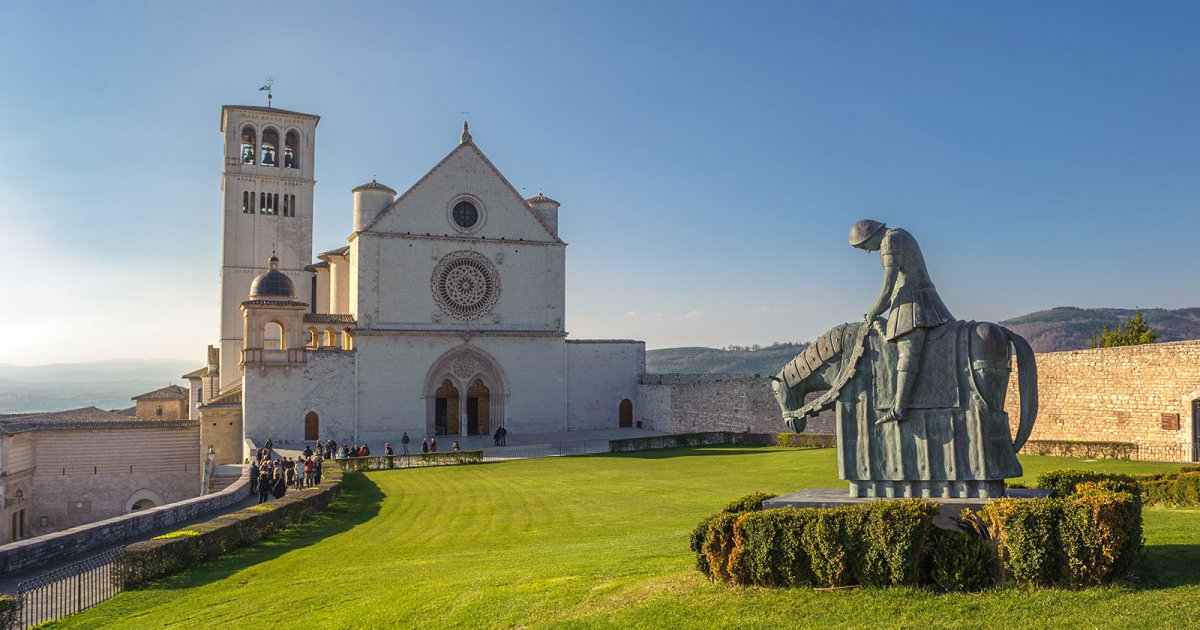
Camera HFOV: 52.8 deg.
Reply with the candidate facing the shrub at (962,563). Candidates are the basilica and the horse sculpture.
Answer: the basilica

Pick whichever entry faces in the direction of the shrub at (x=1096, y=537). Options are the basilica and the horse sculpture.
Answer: the basilica

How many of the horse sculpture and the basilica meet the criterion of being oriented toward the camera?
1

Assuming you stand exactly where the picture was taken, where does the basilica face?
facing the viewer

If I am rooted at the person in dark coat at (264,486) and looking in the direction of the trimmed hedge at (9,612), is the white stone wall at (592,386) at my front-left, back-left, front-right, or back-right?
back-left

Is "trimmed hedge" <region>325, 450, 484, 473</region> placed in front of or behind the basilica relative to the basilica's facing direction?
in front

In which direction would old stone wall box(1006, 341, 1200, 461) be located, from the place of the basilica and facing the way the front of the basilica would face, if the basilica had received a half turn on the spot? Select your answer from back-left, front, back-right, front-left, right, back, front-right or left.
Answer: back-right

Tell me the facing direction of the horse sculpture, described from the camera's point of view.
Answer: facing to the left of the viewer

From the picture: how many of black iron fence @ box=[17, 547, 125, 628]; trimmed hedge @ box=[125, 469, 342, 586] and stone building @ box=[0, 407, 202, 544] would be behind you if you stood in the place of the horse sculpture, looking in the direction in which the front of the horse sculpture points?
0

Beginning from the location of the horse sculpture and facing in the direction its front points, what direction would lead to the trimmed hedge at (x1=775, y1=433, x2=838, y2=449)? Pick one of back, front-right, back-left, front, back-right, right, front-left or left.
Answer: right

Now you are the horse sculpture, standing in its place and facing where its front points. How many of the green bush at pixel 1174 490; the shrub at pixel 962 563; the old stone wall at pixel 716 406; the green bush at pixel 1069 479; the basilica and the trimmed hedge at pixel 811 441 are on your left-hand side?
1

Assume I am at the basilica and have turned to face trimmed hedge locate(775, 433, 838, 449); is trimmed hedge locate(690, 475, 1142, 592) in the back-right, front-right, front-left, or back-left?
front-right

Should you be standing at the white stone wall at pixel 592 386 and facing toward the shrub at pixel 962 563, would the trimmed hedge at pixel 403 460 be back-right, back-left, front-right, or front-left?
front-right

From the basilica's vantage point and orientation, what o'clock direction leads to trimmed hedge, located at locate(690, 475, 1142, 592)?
The trimmed hedge is roughly at 12 o'clock from the basilica.

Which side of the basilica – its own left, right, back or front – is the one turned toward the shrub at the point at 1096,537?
front
